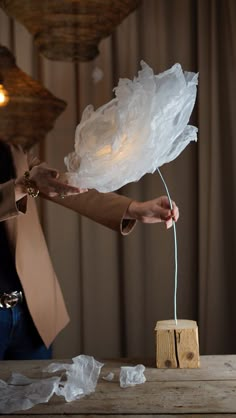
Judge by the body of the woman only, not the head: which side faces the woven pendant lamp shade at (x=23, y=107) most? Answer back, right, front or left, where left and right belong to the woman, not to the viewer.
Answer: back

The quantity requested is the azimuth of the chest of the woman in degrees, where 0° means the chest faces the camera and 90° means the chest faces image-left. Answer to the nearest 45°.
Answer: approximately 0°
